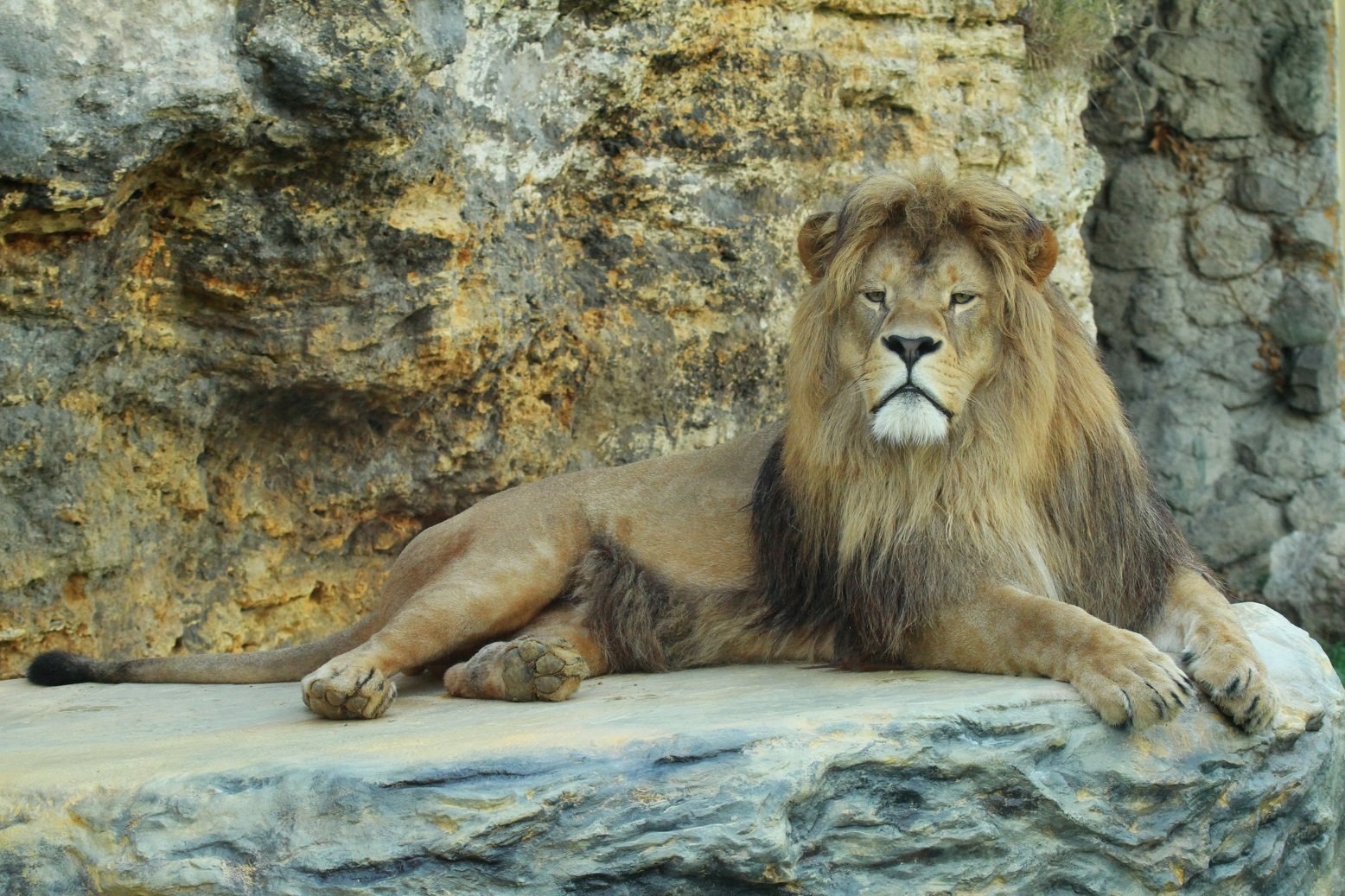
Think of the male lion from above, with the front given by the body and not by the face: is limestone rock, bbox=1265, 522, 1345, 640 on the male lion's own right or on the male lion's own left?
on the male lion's own left

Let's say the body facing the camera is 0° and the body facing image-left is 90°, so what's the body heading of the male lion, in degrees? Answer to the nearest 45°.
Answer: approximately 315°
